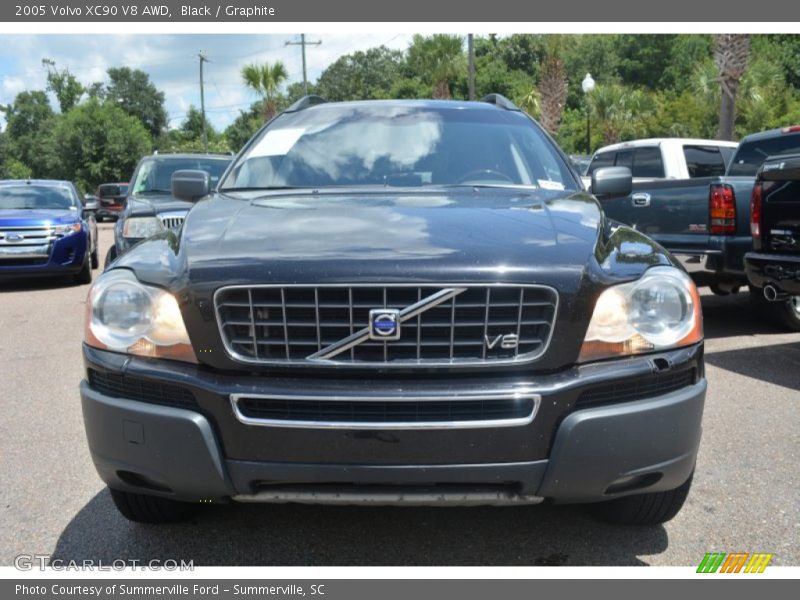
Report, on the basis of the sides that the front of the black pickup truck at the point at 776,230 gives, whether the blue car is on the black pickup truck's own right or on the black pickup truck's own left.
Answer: on the black pickup truck's own left

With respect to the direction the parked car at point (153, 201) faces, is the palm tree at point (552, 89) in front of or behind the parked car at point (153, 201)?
behind

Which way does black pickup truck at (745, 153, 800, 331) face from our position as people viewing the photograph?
facing away from the viewer and to the right of the viewer

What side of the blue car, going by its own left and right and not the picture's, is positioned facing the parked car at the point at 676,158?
left

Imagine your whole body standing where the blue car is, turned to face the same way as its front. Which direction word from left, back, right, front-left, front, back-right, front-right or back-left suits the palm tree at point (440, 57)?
back-left

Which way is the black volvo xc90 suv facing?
toward the camera

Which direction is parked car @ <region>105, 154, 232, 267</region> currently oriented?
toward the camera

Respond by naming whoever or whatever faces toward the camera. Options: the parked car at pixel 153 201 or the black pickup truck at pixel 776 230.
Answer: the parked car

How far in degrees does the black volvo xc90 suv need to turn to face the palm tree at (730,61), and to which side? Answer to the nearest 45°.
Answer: approximately 135° to its left

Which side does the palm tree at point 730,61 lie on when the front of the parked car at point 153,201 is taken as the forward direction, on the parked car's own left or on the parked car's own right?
on the parked car's own left

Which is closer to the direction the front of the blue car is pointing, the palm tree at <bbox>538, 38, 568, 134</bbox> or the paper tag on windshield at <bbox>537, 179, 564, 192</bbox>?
the paper tag on windshield

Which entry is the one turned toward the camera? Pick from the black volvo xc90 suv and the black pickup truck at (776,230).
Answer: the black volvo xc90 suv

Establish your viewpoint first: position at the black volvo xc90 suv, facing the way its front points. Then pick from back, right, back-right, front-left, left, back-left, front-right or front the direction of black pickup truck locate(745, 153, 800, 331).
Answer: back-left

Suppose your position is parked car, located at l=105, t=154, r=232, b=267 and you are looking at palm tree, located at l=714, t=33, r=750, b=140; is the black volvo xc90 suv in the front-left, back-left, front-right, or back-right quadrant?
back-right

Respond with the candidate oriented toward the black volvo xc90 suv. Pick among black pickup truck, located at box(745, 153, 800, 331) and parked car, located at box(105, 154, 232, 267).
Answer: the parked car

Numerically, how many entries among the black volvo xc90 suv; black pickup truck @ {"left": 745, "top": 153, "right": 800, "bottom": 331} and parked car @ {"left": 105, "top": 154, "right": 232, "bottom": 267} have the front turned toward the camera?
2
